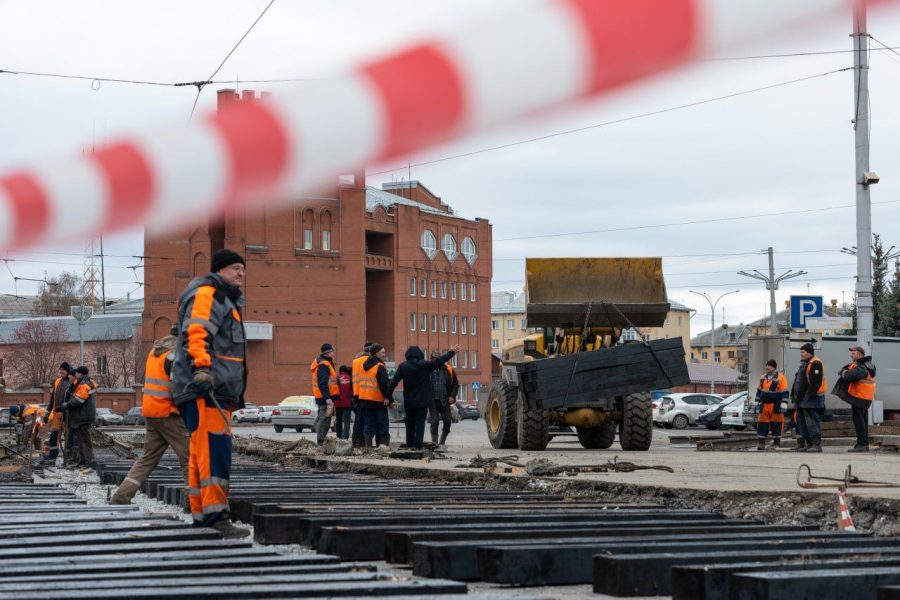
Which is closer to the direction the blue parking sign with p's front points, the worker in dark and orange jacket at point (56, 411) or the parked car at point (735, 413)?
the worker in dark and orange jacket

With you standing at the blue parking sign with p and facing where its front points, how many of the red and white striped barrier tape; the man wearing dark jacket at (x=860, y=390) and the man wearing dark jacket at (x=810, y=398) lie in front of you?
3

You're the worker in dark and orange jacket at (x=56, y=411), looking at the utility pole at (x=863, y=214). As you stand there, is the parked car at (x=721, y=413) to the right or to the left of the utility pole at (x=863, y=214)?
left

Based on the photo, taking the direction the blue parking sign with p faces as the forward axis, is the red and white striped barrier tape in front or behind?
in front

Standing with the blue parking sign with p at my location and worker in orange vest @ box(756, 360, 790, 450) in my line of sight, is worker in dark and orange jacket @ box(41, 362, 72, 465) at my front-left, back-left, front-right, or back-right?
front-right

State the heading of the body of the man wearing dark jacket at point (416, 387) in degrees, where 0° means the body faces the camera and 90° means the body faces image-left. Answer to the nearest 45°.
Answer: approximately 180°

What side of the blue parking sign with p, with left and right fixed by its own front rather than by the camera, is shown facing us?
front
